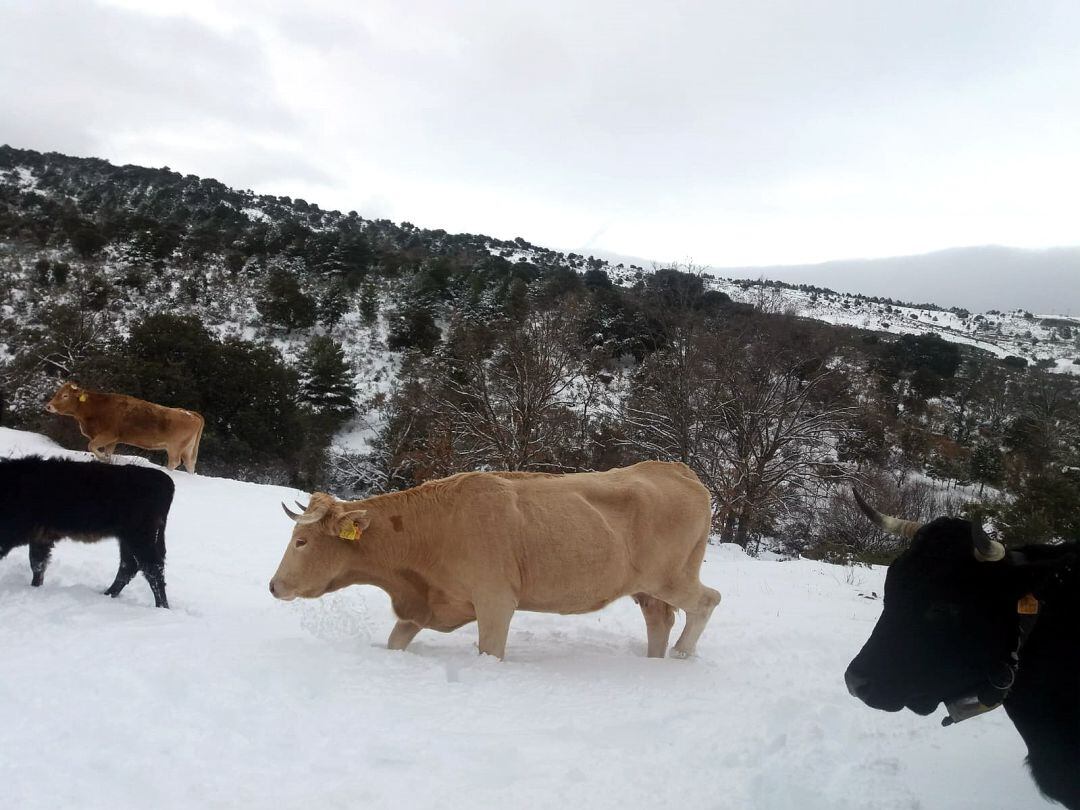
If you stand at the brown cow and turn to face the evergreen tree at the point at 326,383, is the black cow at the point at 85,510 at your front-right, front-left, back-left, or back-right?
back-right

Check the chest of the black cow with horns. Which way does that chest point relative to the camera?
to the viewer's left

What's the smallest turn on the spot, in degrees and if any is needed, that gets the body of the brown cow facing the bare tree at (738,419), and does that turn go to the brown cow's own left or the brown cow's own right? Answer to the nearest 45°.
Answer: approximately 180°

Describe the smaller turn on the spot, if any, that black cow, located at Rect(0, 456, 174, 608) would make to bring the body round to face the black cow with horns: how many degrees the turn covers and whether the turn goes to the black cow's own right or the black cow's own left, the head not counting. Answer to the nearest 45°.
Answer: approximately 135° to the black cow's own left

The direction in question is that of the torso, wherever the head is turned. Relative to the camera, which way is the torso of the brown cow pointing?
to the viewer's left

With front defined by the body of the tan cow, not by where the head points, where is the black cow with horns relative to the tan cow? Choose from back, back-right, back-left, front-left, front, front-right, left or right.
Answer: back-left

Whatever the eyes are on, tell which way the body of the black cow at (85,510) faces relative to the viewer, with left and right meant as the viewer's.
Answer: facing to the left of the viewer

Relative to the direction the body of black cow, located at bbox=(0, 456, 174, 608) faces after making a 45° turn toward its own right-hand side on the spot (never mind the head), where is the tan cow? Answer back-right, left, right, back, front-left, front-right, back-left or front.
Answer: back

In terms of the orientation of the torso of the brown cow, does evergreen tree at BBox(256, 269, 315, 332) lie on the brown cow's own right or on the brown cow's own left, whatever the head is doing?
on the brown cow's own right

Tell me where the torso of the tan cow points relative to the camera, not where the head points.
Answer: to the viewer's left
